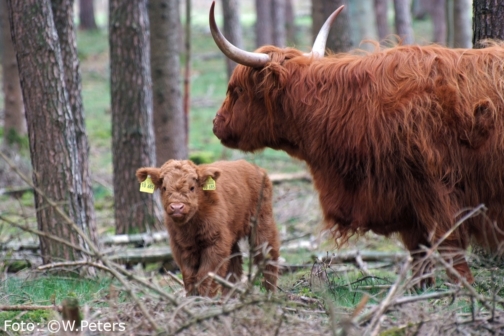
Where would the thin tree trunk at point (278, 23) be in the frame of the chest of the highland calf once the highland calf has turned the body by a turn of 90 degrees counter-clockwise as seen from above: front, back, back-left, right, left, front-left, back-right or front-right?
back-left

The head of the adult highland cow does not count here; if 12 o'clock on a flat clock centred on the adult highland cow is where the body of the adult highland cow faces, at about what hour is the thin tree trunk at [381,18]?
The thin tree trunk is roughly at 3 o'clock from the adult highland cow.

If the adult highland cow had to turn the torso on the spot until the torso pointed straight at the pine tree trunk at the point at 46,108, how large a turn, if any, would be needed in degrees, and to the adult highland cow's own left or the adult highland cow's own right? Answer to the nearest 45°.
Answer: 0° — it already faces it

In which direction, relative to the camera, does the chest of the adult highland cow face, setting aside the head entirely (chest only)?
to the viewer's left

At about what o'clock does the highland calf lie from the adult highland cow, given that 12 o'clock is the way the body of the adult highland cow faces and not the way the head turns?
The highland calf is roughly at 12 o'clock from the adult highland cow.

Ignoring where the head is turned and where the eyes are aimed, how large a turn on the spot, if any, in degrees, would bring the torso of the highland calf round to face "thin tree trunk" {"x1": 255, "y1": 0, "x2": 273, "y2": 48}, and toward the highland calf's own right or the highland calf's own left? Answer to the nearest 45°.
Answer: approximately 135° to the highland calf's own right

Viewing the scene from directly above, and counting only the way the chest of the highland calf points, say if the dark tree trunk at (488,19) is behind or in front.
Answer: behind

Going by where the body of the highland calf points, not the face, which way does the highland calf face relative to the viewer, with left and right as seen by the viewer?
facing the viewer and to the left of the viewer

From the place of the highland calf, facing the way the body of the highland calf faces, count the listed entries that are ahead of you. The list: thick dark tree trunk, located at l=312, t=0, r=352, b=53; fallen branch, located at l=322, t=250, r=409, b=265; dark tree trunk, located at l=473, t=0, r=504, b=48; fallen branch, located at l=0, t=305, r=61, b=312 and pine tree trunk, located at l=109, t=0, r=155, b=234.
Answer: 1

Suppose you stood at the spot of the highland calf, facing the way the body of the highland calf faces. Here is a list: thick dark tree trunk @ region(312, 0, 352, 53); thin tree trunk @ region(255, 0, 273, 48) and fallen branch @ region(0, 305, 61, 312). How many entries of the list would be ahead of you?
1

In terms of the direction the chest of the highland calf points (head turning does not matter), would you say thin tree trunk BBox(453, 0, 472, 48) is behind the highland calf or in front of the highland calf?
behind

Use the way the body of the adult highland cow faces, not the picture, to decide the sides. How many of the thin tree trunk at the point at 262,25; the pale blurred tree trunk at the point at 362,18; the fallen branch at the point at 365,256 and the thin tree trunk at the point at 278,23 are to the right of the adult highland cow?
4

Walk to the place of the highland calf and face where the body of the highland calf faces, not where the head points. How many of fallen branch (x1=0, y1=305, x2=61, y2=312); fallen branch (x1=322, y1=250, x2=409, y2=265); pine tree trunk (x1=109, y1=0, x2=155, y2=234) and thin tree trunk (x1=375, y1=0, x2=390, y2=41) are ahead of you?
1

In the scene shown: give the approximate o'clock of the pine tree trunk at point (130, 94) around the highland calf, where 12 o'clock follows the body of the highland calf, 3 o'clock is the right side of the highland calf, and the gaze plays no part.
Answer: The pine tree trunk is roughly at 4 o'clock from the highland calf.

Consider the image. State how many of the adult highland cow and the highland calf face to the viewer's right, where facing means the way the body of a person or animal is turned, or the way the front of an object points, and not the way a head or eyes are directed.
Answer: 0

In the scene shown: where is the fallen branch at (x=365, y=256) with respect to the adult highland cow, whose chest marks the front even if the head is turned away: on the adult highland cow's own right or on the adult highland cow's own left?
on the adult highland cow's own right
